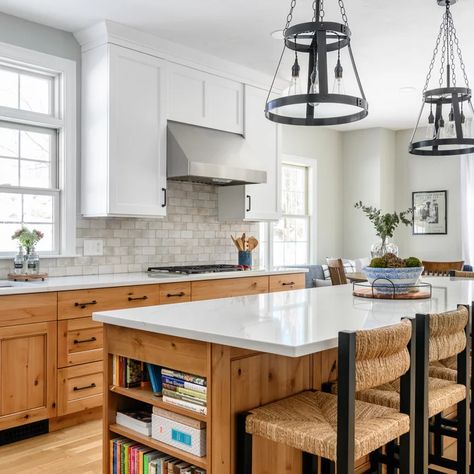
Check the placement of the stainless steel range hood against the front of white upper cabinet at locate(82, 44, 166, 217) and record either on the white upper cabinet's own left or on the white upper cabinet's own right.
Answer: on the white upper cabinet's own left

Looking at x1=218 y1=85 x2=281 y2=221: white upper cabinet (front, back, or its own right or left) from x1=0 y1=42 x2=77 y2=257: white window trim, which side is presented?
right

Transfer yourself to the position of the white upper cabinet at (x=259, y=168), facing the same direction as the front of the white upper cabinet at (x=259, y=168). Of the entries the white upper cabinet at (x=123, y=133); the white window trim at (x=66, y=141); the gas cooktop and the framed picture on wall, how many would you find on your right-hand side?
3

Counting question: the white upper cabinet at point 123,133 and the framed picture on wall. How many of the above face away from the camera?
0

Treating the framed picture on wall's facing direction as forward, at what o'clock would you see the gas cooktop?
The gas cooktop is roughly at 1 o'clock from the framed picture on wall.

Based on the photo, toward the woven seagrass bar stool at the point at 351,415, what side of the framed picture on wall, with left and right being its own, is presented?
front

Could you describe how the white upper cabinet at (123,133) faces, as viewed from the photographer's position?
facing the viewer and to the right of the viewer

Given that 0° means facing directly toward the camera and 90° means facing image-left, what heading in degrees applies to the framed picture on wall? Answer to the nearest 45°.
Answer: approximately 0°

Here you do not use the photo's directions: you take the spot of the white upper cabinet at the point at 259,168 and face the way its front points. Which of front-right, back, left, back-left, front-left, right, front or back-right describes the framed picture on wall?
left

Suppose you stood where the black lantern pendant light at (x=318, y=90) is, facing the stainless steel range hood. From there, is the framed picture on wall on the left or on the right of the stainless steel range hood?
right

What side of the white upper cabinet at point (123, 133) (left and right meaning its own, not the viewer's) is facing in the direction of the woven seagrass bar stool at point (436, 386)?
front

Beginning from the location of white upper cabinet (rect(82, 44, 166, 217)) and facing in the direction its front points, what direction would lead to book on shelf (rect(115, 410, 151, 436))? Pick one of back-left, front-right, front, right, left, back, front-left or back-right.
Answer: front-right

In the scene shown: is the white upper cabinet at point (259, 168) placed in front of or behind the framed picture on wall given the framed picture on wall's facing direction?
in front

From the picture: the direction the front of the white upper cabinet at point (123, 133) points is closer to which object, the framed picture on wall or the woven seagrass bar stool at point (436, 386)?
the woven seagrass bar stool
